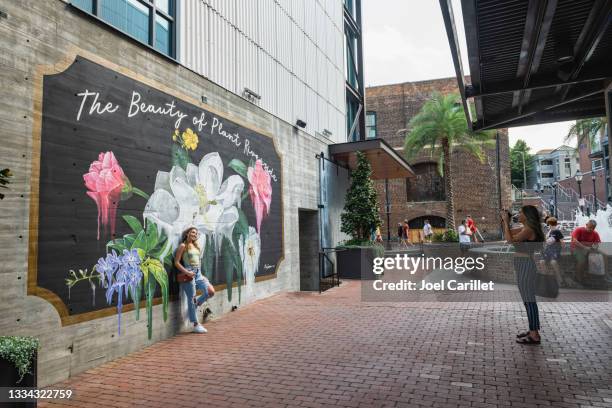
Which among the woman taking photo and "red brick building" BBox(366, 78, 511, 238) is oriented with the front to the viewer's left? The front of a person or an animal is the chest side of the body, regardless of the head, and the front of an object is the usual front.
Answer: the woman taking photo

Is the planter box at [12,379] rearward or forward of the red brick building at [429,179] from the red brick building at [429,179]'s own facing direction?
forward

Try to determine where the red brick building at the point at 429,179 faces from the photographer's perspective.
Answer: facing the viewer

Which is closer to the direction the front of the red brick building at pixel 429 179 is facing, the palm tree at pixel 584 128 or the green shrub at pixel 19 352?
the green shrub

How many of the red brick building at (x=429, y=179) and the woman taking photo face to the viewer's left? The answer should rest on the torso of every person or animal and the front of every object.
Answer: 1

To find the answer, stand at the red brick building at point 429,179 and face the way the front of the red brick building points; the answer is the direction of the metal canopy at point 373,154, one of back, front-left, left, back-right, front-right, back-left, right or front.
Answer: front

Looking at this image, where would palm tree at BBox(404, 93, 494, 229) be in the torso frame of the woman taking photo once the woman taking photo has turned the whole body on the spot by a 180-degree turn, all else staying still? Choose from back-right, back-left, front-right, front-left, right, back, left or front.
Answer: left

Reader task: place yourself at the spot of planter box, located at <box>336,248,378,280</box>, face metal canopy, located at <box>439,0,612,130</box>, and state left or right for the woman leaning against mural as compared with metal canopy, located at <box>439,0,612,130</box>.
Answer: right

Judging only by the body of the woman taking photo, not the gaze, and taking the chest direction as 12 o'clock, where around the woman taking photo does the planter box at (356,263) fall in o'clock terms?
The planter box is roughly at 2 o'clock from the woman taking photo.

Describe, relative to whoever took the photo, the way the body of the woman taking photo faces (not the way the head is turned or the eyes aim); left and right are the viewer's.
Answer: facing to the left of the viewer

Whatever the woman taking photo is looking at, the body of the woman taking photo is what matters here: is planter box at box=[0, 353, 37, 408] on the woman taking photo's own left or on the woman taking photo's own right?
on the woman taking photo's own left

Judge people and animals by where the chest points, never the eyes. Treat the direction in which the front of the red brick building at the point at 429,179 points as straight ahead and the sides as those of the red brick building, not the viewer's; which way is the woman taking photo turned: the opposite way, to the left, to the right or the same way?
to the right

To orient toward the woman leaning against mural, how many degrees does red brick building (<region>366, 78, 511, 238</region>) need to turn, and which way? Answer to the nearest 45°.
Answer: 0° — it already faces them

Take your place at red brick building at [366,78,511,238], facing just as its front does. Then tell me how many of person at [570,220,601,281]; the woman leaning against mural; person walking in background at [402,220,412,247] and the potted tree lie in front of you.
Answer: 4

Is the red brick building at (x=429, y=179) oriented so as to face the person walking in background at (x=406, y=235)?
yes

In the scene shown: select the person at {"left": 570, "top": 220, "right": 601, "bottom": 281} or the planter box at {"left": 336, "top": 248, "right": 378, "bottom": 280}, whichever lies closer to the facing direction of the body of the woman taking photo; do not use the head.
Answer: the planter box
